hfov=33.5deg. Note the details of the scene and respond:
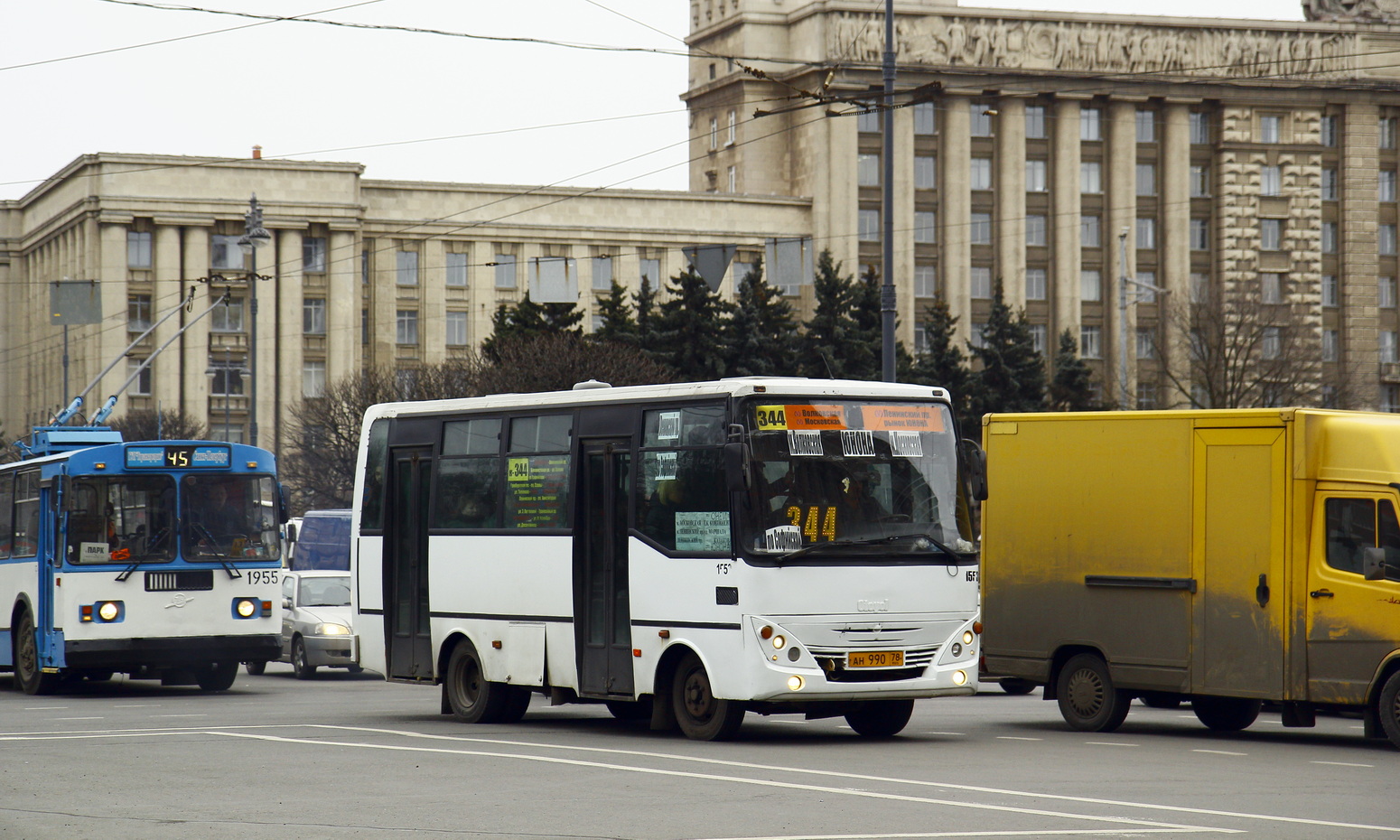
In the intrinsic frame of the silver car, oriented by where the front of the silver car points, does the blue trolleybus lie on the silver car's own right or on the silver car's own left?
on the silver car's own right

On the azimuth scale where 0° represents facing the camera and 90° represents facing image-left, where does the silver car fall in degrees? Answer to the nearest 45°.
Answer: approximately 315°

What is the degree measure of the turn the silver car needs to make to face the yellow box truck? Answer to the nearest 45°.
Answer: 0° — it already faces it
